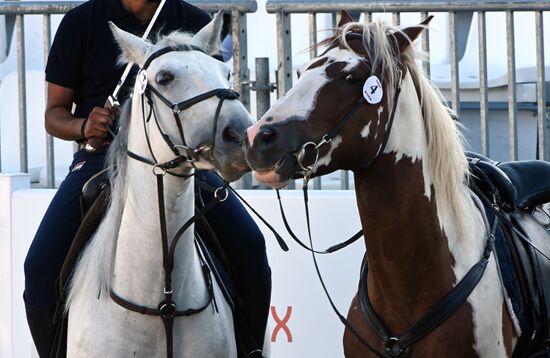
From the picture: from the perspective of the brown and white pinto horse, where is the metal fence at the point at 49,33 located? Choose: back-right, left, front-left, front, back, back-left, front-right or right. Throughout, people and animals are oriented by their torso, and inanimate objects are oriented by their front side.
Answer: right

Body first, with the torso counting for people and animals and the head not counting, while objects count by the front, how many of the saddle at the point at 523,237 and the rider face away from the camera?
0

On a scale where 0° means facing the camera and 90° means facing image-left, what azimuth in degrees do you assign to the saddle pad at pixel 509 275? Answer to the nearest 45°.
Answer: approximately 45°

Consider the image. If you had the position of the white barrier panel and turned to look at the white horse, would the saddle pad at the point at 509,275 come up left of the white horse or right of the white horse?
left

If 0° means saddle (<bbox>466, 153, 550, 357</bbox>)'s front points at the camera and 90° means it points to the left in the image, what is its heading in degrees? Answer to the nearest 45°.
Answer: approximately 45°

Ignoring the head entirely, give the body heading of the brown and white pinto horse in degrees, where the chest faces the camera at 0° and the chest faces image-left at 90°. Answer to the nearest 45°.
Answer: approximately 45°

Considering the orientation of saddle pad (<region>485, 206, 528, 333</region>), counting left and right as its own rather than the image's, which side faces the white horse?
front

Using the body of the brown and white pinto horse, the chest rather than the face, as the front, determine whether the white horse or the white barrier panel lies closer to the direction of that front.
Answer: the white horse

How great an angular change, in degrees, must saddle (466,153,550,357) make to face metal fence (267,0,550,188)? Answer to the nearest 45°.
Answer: approximately 135° to its right

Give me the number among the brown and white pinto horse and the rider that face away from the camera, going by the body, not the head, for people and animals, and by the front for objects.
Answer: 0

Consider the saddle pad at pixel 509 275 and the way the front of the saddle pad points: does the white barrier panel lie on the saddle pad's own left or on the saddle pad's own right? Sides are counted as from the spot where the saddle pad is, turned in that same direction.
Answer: on the saddle pad's own right
